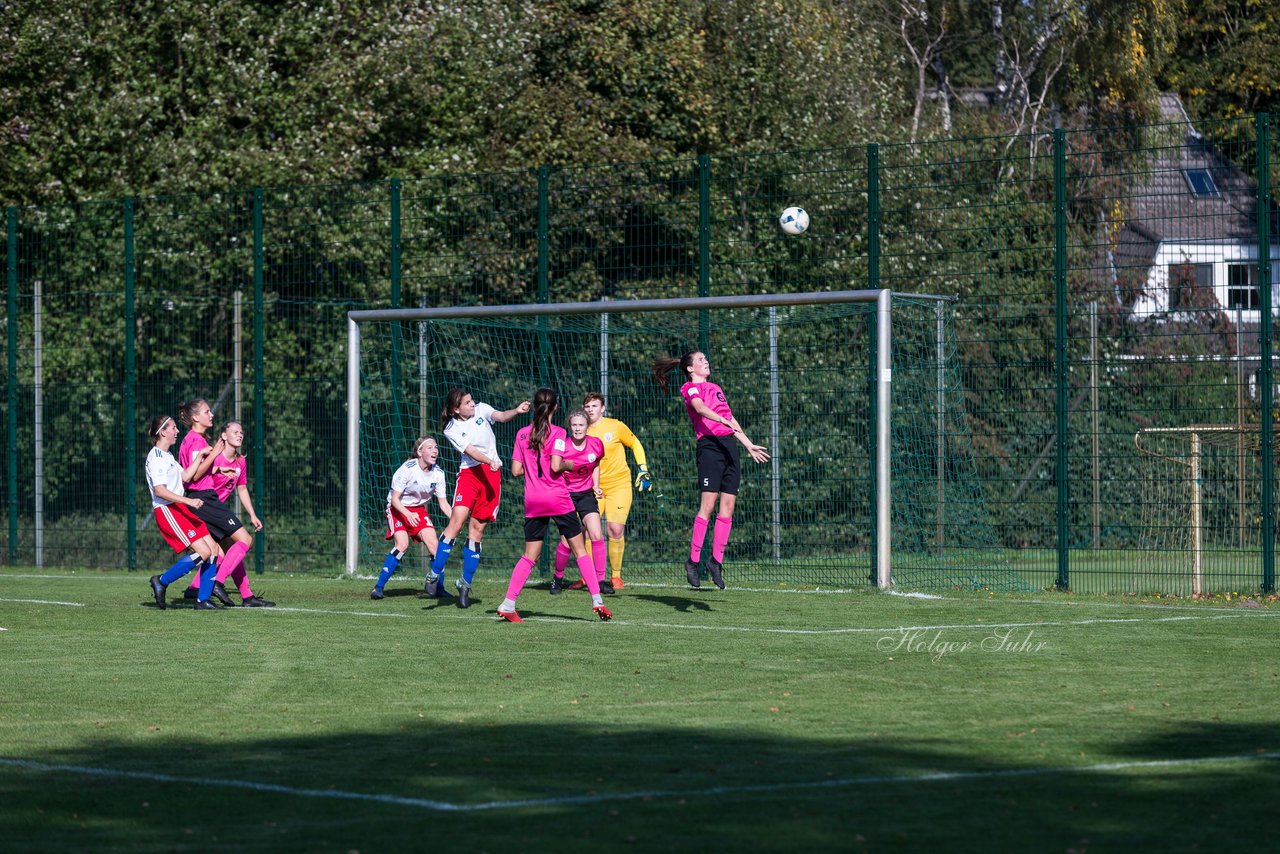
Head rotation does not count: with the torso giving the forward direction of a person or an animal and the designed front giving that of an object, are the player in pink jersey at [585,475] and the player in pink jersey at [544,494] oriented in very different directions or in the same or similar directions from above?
very different directions

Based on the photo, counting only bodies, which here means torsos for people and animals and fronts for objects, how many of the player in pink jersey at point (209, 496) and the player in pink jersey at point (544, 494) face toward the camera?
0

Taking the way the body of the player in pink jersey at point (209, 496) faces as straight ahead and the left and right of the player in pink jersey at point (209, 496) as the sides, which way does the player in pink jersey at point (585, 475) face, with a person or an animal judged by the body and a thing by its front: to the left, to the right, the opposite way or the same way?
to the right

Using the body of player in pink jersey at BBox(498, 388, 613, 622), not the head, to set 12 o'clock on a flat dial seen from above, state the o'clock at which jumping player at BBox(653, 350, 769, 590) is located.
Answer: The jumping player is roughly at 1 o'clock from the player in pink jersey.

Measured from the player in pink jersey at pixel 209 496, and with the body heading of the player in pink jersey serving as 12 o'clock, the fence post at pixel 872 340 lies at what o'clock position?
The fence post is roughly at 12 o'clock from the player in pink jersey.

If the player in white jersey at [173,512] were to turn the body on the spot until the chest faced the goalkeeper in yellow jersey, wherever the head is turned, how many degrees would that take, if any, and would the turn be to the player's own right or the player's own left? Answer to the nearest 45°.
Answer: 0° — they already face them

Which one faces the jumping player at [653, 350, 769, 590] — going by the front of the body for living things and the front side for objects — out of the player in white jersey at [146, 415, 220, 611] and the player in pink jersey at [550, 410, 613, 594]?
the player in white jersey

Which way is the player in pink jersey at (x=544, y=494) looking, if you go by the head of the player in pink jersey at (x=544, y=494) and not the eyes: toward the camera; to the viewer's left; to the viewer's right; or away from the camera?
away from the camera

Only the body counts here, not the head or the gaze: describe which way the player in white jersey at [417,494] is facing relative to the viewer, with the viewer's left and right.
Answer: facing the viewer and to the right of the viewer

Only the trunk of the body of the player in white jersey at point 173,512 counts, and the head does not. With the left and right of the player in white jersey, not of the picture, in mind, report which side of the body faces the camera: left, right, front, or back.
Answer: right

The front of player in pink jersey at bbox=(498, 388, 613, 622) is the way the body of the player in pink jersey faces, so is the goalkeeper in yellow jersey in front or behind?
in front

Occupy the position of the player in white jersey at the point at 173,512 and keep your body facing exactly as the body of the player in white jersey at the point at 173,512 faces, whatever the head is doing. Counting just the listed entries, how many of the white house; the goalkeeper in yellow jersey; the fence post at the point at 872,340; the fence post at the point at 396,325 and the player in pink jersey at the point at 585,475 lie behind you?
0

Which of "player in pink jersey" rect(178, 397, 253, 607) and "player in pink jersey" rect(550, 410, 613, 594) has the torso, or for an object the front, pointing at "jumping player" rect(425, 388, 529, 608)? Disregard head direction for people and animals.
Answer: "player in pink jersey" rect(178, 397, 253, 607)

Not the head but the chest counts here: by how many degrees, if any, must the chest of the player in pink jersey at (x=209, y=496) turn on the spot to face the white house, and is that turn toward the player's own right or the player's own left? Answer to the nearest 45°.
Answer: approximately 90° to the player's own left

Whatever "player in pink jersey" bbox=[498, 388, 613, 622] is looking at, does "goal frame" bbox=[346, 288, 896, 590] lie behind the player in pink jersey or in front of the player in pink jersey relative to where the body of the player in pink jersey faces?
in front

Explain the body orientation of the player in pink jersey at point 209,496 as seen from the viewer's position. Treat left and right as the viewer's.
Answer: facing to the right of the viewer

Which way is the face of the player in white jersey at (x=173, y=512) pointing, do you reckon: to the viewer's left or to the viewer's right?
to the viewer's right

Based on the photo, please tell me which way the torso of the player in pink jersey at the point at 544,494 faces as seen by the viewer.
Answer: away from the camera

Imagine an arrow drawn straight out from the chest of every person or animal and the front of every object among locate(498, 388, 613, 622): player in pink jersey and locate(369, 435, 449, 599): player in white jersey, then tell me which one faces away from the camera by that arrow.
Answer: the player in pink jersey

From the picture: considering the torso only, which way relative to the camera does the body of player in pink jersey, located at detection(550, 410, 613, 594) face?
toward the camera

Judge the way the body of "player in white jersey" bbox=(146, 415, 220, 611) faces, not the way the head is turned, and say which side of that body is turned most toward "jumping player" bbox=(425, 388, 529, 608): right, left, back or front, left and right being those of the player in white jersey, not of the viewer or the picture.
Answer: front
